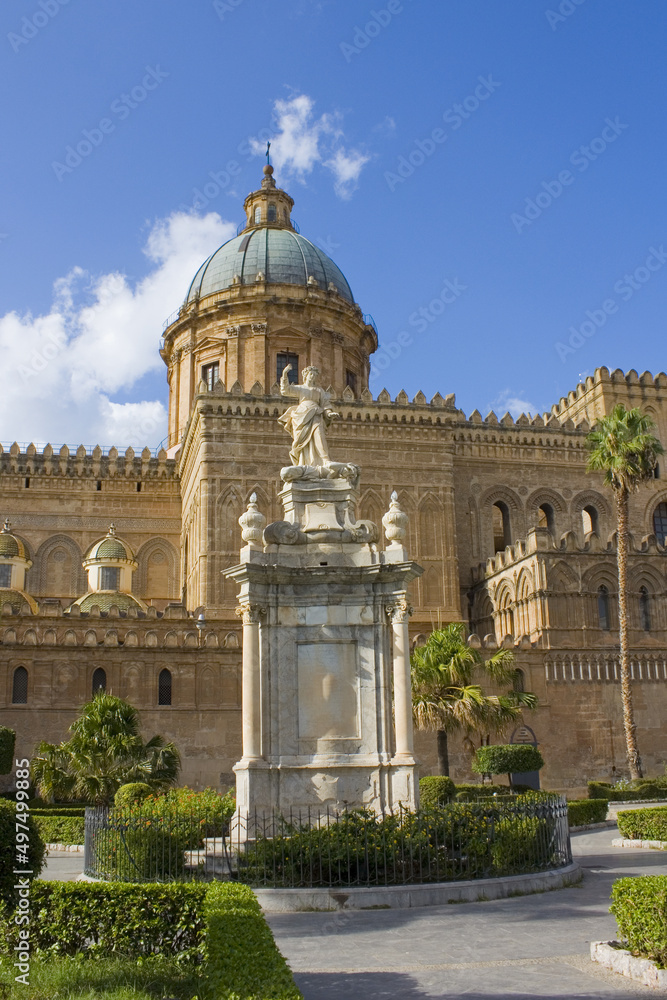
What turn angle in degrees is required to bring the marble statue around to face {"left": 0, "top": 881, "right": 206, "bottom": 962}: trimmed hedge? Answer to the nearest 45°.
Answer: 0° — it already faces it

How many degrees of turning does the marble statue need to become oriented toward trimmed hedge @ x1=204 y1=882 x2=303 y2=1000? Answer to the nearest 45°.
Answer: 0° — it already faces it

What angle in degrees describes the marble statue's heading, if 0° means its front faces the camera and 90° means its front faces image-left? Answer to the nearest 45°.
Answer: approximately 0°

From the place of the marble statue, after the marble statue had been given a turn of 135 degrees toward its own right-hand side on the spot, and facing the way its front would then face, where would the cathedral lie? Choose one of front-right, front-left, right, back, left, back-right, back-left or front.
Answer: front-right

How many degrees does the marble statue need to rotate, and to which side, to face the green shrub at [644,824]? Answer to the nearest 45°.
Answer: approximately 135° to its left

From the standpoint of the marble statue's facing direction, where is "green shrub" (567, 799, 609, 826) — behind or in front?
behind

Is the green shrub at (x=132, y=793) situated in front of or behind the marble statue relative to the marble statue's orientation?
behind
